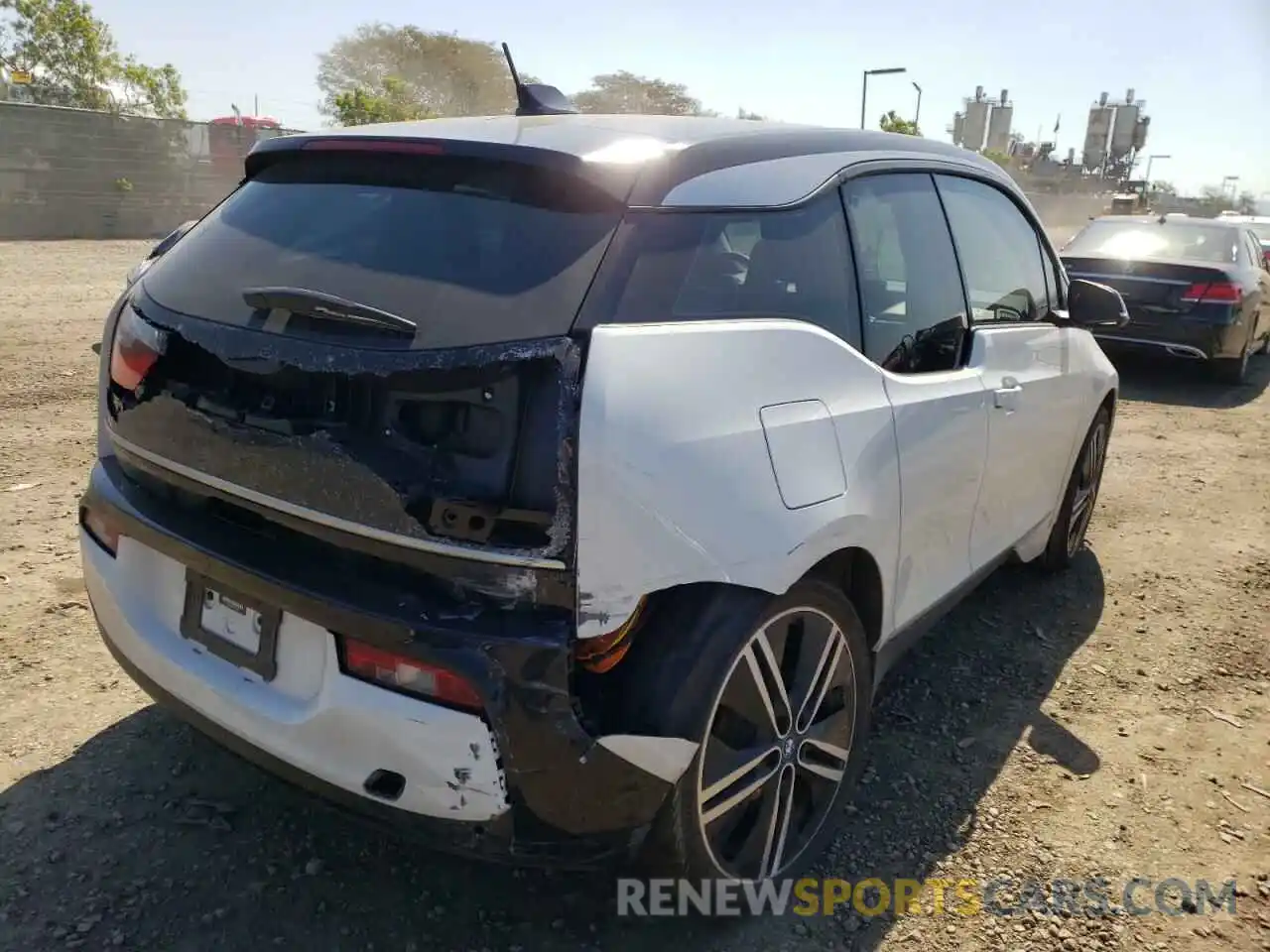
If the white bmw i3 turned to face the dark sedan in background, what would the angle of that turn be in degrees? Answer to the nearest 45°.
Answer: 0° — it already faces it

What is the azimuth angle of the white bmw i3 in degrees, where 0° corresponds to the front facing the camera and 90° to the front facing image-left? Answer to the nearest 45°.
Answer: approximately 225°

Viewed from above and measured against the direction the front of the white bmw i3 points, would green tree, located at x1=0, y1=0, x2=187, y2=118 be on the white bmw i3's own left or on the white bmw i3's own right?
on the white bmw i3's own left

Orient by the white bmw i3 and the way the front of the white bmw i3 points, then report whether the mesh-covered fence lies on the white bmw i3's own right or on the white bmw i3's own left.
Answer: on the white bmw i3's own left

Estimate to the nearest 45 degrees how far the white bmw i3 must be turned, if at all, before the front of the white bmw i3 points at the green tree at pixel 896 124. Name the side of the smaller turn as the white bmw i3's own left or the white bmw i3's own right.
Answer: approximately 45° to the white bmw i3's own left

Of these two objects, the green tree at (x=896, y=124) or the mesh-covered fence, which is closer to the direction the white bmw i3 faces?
the green tree
